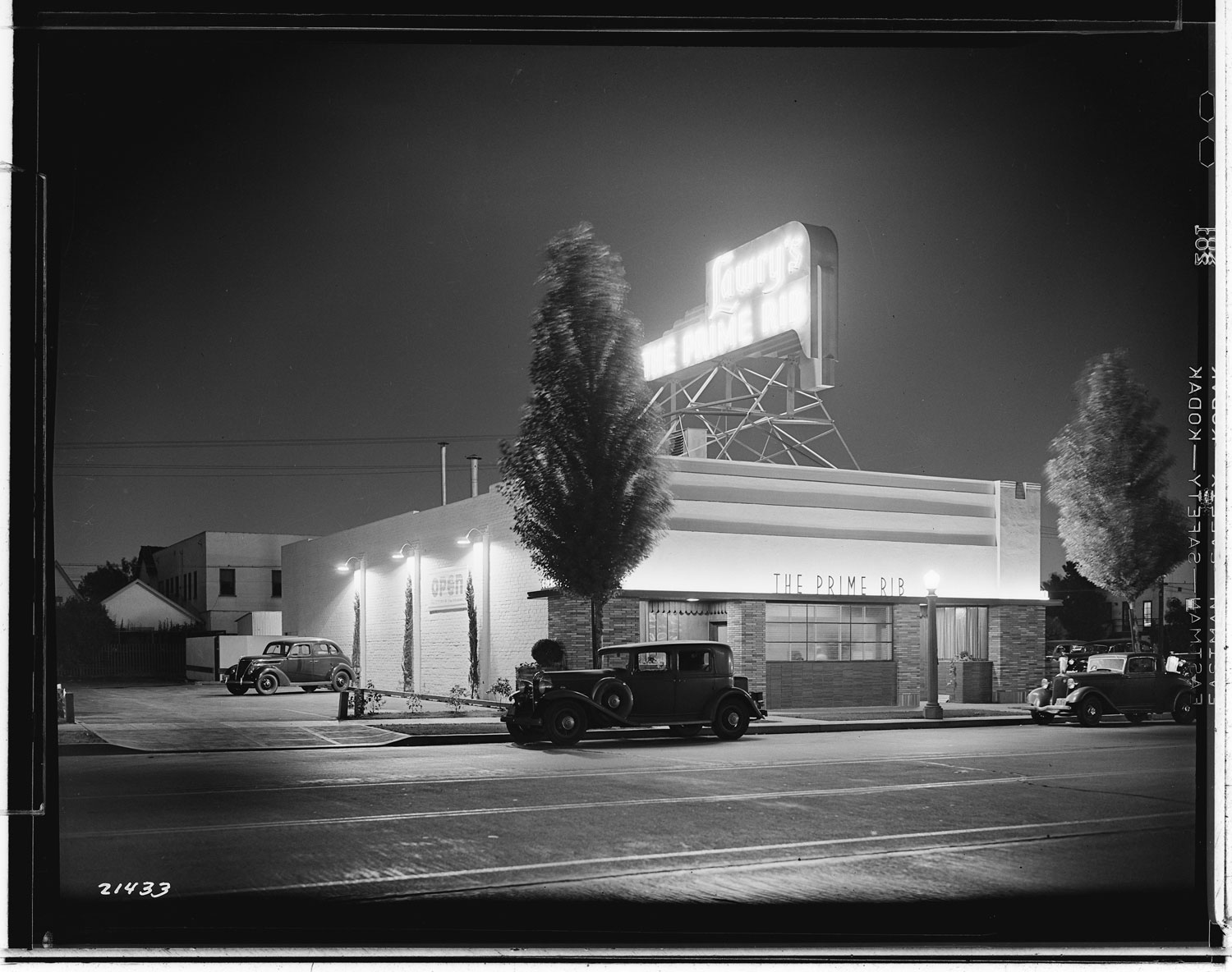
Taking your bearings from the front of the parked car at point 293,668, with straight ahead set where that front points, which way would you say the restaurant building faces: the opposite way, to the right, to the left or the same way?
to the left

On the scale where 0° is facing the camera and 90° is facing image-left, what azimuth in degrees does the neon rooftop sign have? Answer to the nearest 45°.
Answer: approximately 45°

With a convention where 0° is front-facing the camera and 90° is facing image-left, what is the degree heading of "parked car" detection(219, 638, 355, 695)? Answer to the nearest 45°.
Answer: approximately 45°

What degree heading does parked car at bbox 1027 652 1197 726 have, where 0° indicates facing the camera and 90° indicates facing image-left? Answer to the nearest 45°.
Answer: approximately 45°

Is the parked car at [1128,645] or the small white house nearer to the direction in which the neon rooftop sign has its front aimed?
the small white house

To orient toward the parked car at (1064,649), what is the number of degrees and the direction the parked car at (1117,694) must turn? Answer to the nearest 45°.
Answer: approximately 135° to its right

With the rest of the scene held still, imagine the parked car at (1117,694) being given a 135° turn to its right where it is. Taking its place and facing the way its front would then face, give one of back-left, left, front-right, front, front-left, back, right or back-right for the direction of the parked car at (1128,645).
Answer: front

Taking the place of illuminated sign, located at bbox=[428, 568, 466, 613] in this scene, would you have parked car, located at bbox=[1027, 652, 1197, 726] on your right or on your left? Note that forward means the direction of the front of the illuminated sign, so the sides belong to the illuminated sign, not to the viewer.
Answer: on your left
